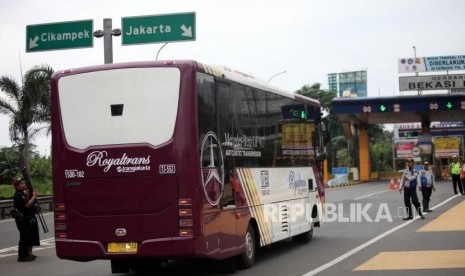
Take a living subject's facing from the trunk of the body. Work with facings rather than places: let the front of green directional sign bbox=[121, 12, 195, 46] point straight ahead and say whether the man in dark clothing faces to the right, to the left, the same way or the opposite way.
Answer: to the left

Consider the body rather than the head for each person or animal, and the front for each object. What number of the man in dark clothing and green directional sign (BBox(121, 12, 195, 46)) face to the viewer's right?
1

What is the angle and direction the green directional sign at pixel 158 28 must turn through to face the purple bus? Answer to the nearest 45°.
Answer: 0° — it already faces it

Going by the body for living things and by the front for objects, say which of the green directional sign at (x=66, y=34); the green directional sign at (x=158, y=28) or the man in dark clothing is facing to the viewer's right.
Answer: the man in dark clothing

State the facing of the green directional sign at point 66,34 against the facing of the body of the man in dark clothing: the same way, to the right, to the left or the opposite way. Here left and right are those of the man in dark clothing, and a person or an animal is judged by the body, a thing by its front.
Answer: to the right

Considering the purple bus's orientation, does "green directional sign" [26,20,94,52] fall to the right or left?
on its left

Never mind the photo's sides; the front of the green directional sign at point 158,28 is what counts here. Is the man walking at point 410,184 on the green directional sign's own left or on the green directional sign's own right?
on the green directional sign's own left

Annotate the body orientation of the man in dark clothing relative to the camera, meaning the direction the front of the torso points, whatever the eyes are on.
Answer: to the viewer's right
